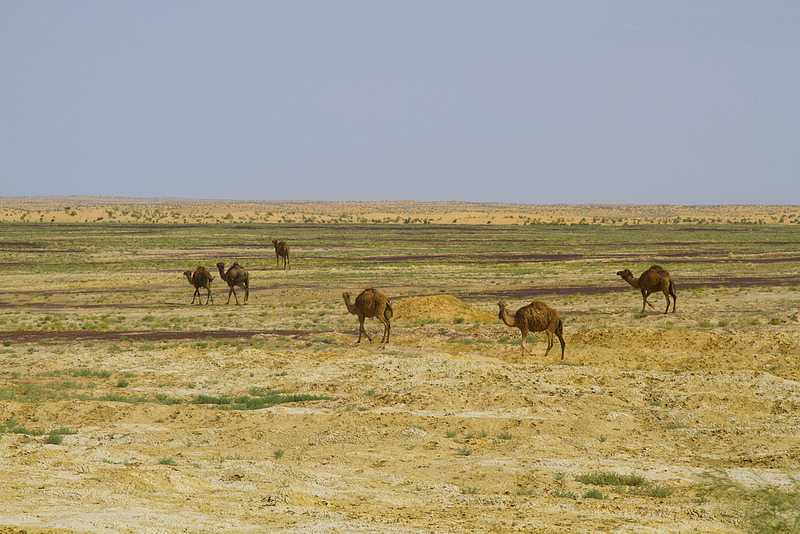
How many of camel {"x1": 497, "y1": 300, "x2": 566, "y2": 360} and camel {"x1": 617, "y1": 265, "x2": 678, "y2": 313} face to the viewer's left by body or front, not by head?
2

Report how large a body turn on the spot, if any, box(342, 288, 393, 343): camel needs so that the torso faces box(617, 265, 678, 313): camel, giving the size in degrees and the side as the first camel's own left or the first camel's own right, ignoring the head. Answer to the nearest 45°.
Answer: approximately 135° to the first camel's own right

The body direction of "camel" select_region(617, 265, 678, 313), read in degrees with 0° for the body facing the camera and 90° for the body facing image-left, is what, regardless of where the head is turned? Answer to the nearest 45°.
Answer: approximately 90°

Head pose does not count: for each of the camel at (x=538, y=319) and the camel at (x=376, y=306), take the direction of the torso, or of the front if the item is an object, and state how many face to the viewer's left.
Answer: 2

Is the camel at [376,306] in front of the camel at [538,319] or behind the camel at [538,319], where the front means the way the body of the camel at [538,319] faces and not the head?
in front

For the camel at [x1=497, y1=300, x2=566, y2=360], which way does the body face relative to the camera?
to the viewer's left

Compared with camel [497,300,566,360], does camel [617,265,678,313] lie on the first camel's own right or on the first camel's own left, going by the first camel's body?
on the first camel's own right

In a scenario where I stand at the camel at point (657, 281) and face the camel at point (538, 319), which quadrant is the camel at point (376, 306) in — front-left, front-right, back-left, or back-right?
front-right

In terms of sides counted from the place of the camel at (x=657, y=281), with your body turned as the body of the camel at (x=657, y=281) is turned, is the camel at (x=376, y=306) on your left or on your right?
on your left

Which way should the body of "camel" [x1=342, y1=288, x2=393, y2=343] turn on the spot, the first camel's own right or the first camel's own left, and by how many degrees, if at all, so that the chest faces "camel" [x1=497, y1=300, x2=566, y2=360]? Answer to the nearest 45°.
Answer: approximately 135° to the first camel's own left

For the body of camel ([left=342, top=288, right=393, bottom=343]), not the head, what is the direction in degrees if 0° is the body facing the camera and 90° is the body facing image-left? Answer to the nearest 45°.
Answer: approximately 90°
